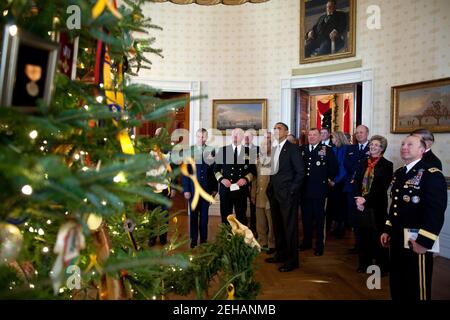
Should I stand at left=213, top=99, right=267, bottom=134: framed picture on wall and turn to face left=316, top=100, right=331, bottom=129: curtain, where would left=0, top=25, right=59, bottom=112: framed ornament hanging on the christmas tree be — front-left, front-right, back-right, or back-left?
back-right

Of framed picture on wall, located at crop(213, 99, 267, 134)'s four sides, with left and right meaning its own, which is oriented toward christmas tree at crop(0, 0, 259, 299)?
front

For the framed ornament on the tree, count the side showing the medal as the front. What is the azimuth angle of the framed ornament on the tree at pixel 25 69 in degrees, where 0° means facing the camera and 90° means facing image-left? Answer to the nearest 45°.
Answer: approximately 315°

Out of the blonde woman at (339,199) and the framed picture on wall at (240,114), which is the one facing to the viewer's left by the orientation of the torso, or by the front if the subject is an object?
the blonde woman

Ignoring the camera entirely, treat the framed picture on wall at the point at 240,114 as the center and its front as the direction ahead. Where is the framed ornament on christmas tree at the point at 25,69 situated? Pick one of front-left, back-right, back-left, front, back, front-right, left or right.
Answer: front

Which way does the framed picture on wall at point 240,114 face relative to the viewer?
toward the camera

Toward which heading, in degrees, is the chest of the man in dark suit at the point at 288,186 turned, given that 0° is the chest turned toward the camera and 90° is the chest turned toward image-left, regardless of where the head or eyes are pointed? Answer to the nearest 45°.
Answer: approximately 45°

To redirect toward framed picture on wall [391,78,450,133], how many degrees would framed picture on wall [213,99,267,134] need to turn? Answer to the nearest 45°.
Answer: approximately 45° to its left

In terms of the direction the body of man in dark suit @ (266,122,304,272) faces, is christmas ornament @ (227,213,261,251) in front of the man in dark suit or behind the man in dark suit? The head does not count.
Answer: in front

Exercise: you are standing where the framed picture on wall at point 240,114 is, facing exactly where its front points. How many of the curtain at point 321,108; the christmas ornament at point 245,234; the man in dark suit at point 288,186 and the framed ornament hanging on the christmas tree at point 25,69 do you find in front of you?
3

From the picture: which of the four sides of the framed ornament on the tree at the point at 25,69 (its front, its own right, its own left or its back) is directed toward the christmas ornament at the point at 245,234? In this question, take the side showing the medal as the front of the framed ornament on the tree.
left

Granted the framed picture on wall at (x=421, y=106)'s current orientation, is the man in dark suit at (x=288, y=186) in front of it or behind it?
in front

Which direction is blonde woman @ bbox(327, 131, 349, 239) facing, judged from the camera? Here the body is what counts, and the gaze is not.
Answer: to the viewer's left

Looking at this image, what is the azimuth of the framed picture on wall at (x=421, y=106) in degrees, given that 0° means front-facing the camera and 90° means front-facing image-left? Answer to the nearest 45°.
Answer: approximately 45°
